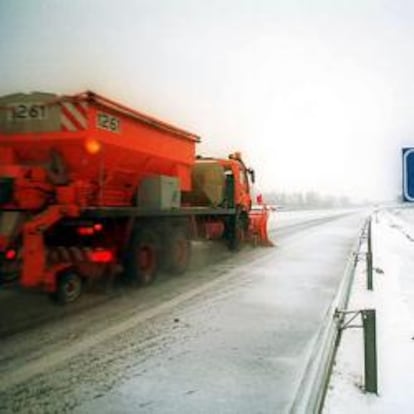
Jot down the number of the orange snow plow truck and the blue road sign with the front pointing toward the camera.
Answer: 1

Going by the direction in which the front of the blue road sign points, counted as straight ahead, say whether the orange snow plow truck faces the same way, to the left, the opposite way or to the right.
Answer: the opposite way

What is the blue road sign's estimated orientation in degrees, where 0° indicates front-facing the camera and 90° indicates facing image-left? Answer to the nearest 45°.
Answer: approximately 0°

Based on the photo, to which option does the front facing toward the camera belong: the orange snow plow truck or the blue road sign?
the blue road sign

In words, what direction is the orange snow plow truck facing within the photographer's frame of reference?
facing away from the viewer and to the right of the viewer
